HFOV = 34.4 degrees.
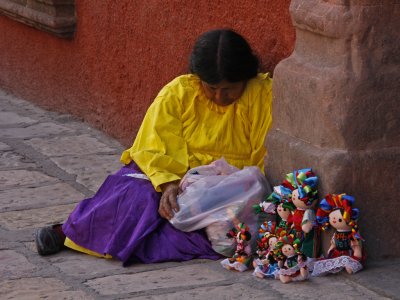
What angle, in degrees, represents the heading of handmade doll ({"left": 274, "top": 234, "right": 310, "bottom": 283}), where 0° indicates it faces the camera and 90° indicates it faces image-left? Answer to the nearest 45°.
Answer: approximately 0°

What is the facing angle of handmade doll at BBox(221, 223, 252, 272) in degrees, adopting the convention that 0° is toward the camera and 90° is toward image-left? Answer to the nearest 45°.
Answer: approximately 45°

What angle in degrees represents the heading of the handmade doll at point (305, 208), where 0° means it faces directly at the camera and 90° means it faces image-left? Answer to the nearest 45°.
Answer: approximately 45°
